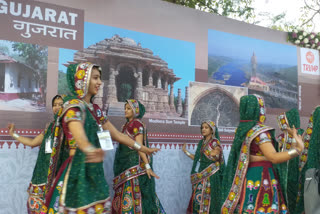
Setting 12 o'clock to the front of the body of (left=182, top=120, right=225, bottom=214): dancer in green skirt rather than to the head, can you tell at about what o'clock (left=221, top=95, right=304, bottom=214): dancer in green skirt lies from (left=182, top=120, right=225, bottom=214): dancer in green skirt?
(left=221, top=95, right=304, bottom=214): dancer in green skirt is roughly at 10 o'clock from (left=182, top=120, right=225, bottom=214): dancer in green skirt.

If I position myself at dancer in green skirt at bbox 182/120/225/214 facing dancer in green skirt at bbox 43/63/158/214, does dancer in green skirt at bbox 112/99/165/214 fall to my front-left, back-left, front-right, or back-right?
front-right

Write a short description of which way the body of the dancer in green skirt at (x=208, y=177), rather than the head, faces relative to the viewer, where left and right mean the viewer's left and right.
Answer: facing the viewer and to the left of the viewer

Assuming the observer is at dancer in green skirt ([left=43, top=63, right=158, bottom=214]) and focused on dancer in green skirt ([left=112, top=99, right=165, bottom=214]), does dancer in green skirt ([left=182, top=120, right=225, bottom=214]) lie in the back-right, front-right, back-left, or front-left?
front-right

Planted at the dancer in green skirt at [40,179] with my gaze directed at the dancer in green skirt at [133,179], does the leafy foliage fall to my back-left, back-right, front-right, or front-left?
front-left

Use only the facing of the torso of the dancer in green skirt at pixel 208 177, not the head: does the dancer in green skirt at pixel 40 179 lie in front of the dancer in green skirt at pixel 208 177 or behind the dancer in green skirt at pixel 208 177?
in front

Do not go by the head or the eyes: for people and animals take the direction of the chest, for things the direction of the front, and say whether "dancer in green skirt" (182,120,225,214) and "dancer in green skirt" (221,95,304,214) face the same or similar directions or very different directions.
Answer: very different directions
